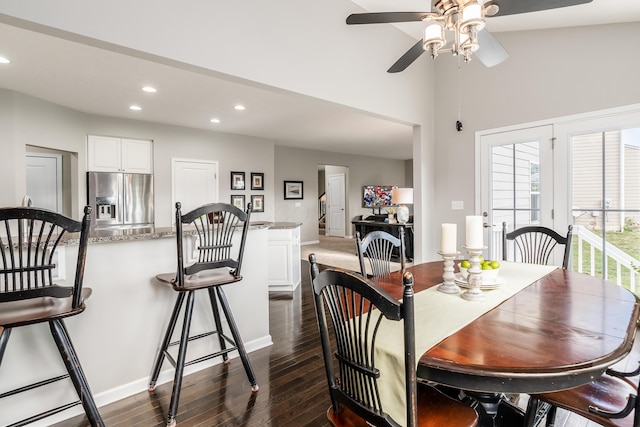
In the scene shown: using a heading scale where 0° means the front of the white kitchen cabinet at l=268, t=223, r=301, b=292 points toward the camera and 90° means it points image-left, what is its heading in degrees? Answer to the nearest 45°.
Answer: approximately 0°

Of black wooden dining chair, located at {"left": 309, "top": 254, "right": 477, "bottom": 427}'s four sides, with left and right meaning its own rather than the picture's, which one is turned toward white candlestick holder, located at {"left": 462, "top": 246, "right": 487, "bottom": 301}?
front

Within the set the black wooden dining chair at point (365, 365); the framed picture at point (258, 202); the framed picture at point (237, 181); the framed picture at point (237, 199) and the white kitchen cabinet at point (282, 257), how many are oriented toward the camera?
4

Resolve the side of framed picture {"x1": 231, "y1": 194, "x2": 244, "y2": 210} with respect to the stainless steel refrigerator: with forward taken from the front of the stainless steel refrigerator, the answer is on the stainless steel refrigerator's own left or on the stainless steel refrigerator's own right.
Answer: on the stainless steel refrigerator's own left

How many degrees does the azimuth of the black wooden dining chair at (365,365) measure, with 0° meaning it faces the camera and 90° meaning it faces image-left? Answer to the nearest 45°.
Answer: approximately 225°

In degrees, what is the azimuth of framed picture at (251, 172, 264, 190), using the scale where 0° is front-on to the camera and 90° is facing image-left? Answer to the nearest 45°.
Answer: approximately 0°

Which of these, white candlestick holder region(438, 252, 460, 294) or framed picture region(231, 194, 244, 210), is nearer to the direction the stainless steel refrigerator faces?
the white candlestick holder

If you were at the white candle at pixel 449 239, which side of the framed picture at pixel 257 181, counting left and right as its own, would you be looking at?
front

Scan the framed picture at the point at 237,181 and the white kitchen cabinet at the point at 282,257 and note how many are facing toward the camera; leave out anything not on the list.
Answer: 2

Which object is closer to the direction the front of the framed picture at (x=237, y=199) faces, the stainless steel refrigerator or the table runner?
the table runner

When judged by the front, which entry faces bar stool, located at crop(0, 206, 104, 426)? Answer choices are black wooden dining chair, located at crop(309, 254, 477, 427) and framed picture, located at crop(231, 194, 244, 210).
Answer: the framed picture

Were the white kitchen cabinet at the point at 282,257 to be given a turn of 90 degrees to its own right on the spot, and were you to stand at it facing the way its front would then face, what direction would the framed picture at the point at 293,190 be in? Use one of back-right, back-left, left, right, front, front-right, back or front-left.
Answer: right
